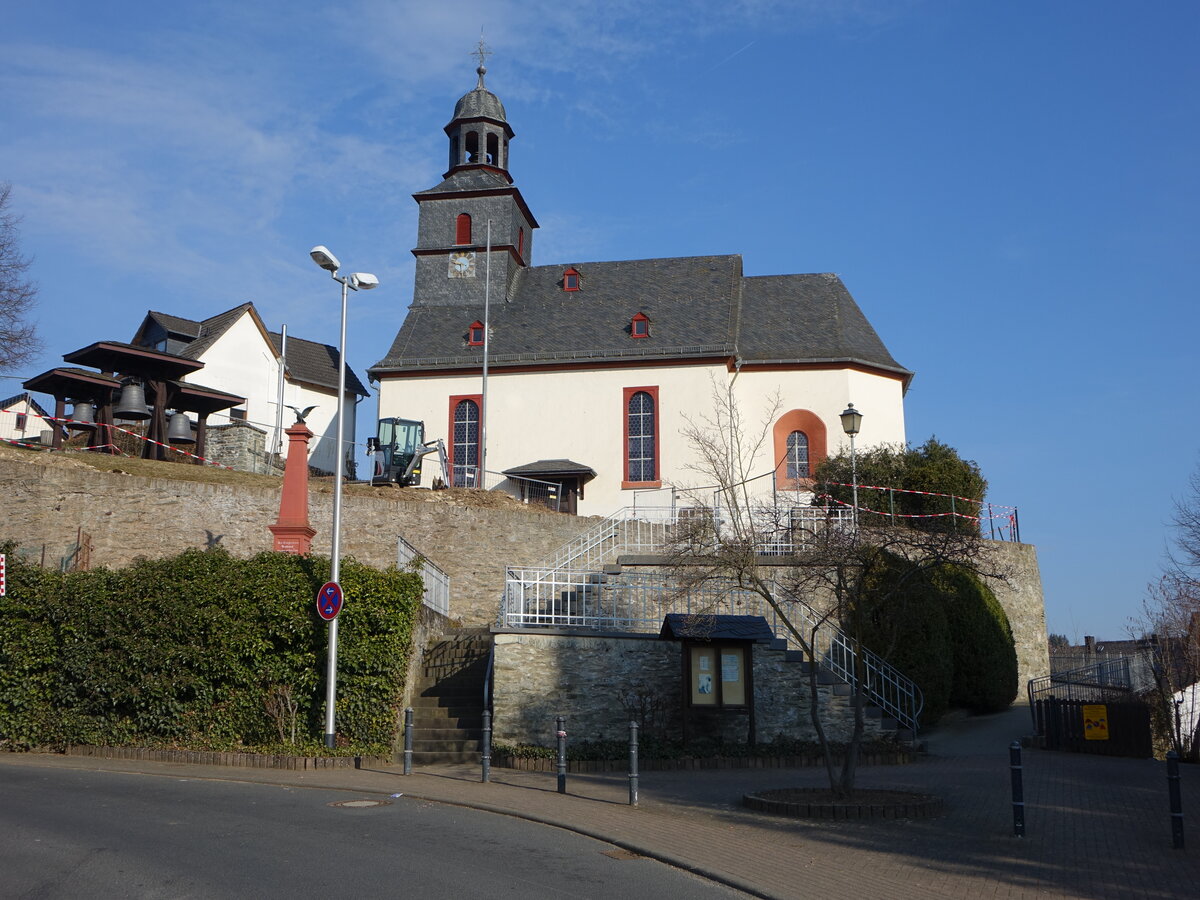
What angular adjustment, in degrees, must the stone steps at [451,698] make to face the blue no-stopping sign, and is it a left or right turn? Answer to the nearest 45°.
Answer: approximately 45° to its right

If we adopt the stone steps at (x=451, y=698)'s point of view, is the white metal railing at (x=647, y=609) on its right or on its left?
on its left

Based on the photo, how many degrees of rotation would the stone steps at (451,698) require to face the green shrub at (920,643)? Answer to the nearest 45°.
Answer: approximately 90° to its left

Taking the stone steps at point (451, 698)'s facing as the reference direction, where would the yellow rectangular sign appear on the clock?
The yellow rectangular sign is roughly at 9 o'clock from the stone steps.

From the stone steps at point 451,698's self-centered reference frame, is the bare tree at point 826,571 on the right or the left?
on its left

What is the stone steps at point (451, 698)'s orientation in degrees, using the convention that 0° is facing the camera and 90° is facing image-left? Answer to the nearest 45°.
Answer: approximately 0°

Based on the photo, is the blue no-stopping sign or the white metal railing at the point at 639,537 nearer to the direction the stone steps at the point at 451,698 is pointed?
the blue no-stopping sign

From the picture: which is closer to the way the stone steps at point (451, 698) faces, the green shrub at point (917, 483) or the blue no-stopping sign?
the blue no-stopping sign

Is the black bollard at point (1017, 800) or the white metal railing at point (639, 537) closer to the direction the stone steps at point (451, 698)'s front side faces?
the black bollard

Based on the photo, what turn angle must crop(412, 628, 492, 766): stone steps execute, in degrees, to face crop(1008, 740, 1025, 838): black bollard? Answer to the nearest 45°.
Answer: approximately 45° to its left

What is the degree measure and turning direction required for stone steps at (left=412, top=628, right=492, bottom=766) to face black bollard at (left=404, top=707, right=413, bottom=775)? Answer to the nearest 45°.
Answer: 0° — it already faces it

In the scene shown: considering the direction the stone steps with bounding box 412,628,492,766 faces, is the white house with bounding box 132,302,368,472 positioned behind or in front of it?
behind

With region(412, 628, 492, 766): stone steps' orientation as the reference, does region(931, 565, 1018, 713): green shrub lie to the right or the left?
on its left

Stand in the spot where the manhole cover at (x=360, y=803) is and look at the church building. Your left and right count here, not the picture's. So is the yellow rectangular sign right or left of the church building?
right
